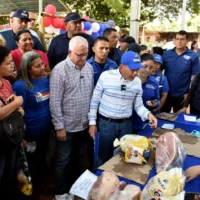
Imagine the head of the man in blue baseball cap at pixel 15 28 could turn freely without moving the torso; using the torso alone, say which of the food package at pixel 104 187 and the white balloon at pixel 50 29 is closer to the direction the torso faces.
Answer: the food package

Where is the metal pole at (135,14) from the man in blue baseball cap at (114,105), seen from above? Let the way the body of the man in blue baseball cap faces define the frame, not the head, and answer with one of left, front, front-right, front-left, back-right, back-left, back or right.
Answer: back-left

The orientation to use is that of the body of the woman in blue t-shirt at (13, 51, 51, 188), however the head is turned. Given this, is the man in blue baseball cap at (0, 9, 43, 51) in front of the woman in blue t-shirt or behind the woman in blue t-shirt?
behind

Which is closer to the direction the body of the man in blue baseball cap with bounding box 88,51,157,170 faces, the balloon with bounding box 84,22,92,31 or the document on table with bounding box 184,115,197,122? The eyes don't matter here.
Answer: the document on table

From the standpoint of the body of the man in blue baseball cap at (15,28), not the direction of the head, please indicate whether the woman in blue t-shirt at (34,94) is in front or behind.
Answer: in front

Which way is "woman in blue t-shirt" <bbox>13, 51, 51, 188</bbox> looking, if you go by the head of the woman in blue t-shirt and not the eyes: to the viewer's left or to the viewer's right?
to the viewer's right

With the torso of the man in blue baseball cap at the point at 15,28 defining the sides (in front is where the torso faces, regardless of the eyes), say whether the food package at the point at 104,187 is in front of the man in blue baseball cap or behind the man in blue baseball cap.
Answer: in front

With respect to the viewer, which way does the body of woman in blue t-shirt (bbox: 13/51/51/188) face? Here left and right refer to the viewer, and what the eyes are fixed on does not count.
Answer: facing the viewer and to the right of the viewer

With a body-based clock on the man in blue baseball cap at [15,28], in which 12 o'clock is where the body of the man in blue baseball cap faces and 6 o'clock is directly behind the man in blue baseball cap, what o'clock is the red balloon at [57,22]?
The red balloon is roughly at 8 o'clock from the man in blue baseball cap.

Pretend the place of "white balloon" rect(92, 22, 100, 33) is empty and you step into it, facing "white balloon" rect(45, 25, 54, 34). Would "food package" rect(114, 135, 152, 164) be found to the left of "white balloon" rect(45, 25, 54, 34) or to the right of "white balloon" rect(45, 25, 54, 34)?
left

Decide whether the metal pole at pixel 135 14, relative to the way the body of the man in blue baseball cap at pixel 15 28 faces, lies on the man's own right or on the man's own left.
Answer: on the man's own left

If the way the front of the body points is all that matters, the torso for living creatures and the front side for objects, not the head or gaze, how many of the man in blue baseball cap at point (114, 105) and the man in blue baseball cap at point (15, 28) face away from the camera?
0

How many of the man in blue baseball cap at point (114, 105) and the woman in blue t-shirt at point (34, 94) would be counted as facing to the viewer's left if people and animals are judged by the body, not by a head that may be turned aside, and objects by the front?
0
